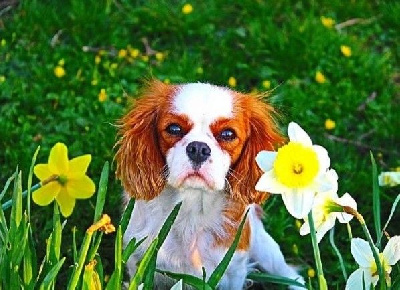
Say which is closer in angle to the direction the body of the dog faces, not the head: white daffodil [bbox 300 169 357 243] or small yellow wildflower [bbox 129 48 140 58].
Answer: the white daffodil

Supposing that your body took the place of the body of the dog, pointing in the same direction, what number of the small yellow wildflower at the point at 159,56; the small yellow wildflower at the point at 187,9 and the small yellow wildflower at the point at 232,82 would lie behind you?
3

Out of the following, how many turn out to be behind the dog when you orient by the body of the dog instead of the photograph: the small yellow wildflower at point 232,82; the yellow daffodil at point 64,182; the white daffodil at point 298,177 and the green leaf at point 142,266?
1

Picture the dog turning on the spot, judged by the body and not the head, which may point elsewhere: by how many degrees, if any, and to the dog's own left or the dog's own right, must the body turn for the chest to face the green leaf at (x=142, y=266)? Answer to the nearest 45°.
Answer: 0° — it already faces it

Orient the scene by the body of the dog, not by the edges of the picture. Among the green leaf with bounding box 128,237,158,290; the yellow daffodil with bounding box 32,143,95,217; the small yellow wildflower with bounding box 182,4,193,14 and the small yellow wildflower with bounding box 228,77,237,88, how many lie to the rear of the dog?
2

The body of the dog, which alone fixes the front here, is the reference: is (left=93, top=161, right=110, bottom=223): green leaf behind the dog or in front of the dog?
in front

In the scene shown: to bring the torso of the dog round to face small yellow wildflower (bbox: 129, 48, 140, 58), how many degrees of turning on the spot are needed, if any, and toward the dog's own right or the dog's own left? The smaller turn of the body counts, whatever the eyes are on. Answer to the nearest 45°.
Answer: approximately 180°

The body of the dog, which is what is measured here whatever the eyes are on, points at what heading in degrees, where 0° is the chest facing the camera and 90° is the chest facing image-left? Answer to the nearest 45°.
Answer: approximately 0°

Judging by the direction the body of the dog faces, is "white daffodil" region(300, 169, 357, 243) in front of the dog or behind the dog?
in front

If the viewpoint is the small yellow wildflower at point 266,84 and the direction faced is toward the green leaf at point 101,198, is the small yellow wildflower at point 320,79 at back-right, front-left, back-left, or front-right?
back-left
